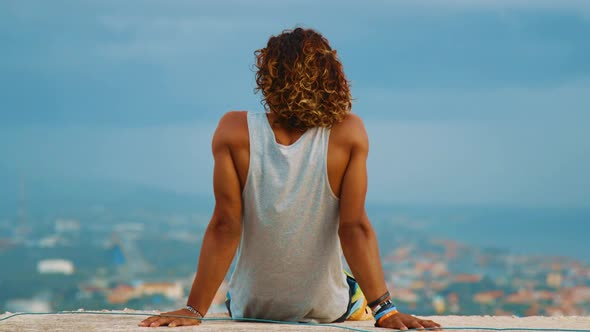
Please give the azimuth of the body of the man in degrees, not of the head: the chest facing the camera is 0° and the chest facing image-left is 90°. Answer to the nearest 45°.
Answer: approximately 180°

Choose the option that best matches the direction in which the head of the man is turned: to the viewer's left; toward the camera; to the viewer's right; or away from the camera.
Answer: away from the camera
